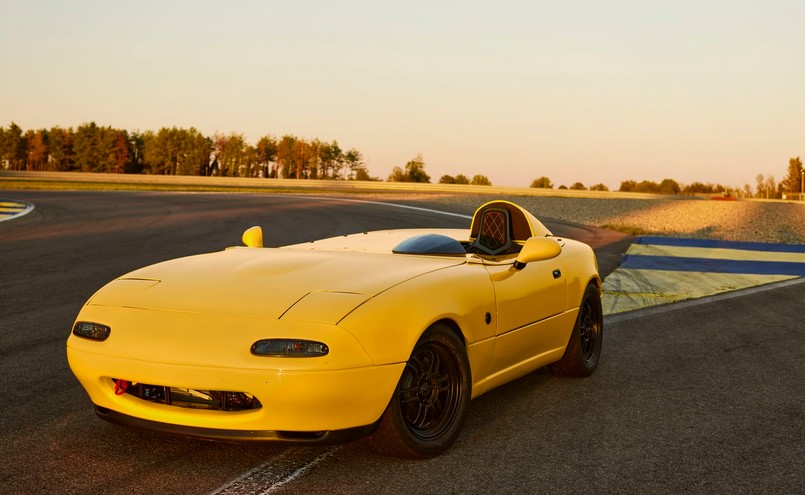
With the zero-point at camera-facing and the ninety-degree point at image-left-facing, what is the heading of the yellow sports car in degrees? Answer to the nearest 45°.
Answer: approximately 45°
